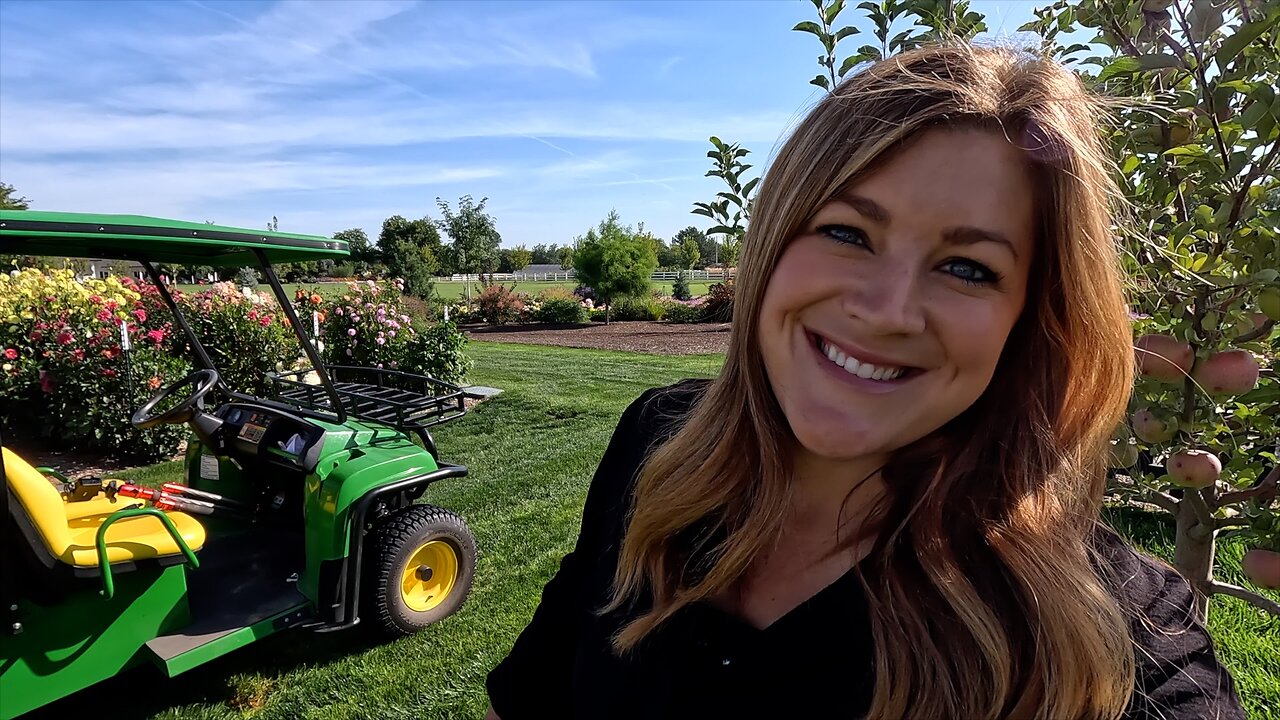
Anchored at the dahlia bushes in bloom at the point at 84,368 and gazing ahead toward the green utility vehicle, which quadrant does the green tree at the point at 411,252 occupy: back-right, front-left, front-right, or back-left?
back-left

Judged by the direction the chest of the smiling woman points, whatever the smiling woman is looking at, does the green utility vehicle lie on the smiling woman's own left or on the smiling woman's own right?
on the smiling woman's own right

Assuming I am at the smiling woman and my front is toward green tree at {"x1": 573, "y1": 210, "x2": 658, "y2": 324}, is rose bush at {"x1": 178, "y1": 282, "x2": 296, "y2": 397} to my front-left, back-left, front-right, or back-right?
front-left

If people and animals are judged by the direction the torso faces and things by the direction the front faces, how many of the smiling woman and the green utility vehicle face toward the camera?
1

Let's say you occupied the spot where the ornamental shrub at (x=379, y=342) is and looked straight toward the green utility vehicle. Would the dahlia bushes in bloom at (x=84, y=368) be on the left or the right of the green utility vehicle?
right

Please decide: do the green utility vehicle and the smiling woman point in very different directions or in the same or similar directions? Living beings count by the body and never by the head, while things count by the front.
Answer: very different directions

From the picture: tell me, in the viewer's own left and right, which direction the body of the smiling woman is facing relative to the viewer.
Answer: facing the viewer

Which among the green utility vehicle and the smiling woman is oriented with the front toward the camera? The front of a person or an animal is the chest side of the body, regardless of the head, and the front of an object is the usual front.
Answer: the smiling woman

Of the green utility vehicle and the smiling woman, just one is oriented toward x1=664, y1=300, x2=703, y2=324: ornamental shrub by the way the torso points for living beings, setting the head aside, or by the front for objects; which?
the green utility vehicle

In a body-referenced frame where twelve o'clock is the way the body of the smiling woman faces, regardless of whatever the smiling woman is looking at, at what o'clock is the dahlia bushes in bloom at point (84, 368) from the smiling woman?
The dahlia bushes in bloom is roughly at 4 o'clock from the smiling woman.

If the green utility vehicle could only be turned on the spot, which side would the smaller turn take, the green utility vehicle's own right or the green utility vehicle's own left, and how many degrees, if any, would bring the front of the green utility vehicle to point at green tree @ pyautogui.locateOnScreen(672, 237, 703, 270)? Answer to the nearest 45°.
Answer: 0° — it already faces it

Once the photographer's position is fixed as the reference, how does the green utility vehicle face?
facing away from the viewer and to the right of the viewer

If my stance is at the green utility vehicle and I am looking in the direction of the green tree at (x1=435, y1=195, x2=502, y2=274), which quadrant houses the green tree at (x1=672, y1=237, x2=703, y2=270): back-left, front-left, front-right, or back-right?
front-right

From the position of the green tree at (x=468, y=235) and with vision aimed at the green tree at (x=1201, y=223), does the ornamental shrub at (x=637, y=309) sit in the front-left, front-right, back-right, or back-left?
front-left

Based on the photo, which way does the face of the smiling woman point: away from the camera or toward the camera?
toward the camera

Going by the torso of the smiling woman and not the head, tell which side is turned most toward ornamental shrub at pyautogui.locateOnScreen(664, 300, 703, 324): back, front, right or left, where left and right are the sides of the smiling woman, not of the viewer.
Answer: back
